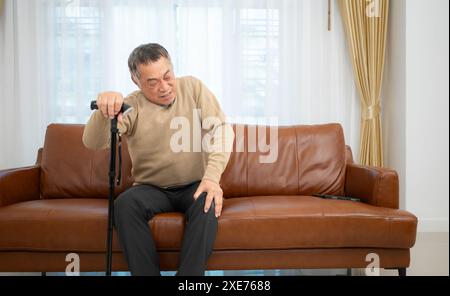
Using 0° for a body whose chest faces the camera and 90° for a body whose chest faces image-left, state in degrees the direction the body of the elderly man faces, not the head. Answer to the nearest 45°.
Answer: approximately 0°

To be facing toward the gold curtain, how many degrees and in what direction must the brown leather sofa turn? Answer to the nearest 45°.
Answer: approximately 135° to its left

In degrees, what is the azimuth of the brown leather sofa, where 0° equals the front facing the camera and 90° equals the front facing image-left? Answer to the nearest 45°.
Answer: approximately 0°
